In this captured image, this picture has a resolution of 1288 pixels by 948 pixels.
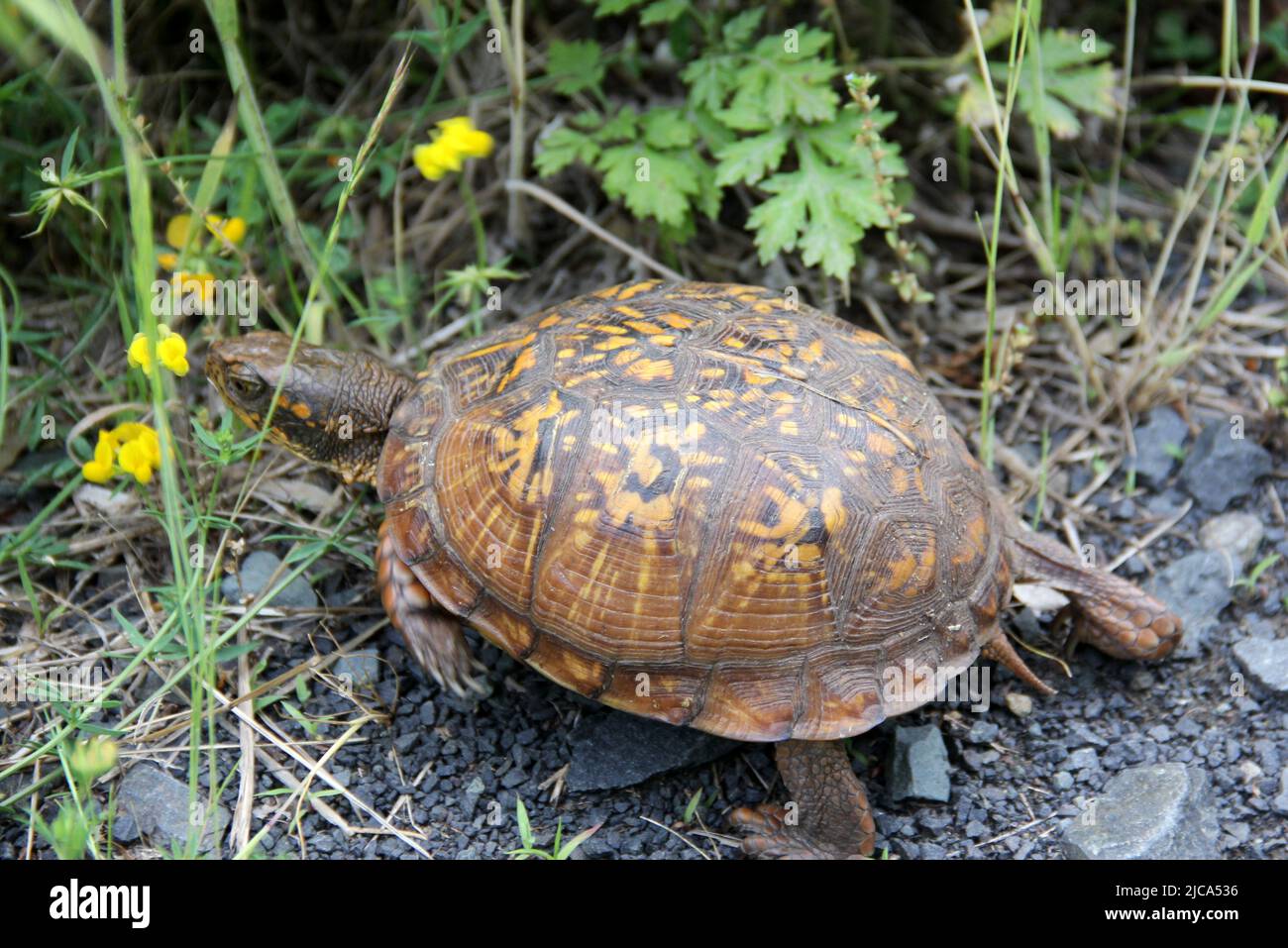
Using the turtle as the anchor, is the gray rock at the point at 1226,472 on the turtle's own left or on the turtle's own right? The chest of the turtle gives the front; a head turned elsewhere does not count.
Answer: on the turtle's own right

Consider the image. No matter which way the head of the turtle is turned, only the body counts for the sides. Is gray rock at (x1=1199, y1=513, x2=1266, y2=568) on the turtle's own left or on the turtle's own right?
on the turtle's own right

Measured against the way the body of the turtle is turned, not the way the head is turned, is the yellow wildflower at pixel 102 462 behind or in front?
in front

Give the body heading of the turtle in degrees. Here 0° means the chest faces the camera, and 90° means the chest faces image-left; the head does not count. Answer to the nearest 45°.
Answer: approximately 135°

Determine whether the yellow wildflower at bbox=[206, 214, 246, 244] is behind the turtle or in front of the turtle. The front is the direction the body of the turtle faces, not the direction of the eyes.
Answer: in front

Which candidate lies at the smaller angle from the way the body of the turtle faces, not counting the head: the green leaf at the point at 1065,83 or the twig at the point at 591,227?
the twig

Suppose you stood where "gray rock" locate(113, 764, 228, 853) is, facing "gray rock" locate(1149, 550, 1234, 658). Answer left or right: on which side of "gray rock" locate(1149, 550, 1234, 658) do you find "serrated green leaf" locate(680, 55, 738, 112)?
left

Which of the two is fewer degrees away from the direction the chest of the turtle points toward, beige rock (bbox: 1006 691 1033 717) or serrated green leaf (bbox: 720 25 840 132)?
the serrated green leaf

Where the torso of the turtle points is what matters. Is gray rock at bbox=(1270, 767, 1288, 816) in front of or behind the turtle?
behind

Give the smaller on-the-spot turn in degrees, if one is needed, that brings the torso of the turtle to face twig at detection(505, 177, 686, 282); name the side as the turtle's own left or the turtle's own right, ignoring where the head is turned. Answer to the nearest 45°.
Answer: approximately 45° to the turtle's own right

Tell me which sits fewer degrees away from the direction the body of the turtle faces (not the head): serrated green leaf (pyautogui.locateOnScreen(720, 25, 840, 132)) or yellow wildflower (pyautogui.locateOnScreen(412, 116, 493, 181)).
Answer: the yellow wildflower
